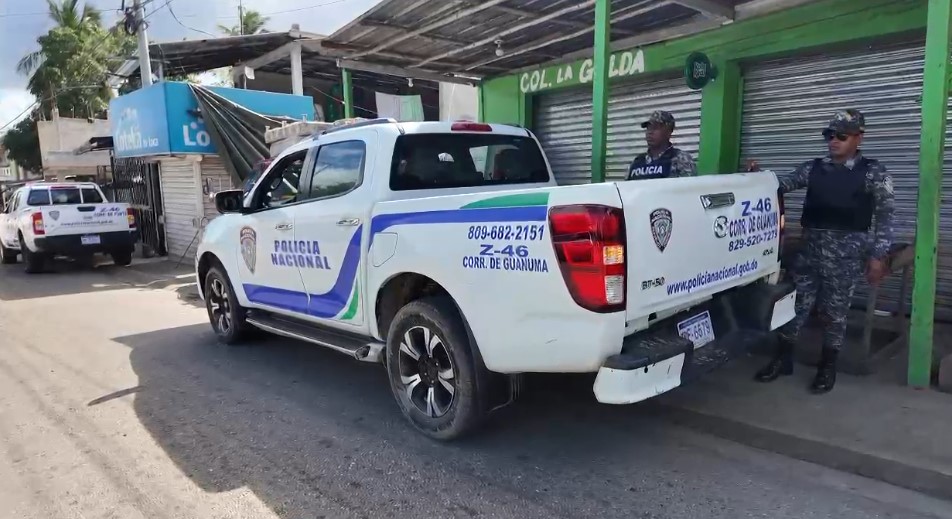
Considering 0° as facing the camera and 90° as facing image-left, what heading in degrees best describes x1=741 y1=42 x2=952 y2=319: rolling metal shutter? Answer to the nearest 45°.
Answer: approximately 45°

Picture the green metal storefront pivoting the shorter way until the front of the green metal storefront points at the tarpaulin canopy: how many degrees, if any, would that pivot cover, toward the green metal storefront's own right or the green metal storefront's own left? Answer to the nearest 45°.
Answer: approximately 45° to the green metal storefront's own right

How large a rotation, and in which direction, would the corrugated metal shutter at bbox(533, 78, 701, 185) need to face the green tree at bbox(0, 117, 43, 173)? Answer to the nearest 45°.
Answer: approximately 90° to its right

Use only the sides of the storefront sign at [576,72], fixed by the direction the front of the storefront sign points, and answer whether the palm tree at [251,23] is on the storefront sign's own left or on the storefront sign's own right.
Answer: on the storefront sign's own right

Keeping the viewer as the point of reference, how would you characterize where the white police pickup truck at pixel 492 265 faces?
facing away from the viewer and to the left of the viewer

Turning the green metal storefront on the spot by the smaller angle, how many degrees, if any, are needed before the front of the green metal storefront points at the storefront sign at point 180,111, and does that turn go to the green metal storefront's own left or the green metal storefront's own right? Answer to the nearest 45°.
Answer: approximately 45° to the green metal storefront's own right

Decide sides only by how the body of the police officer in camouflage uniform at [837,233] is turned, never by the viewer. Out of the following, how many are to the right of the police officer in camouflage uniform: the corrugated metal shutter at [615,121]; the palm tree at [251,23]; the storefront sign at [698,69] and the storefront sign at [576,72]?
4

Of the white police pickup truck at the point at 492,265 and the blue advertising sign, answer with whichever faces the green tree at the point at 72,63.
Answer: the white police pickup truck

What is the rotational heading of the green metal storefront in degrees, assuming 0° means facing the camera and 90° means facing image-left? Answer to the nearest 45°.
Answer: approximately 45°

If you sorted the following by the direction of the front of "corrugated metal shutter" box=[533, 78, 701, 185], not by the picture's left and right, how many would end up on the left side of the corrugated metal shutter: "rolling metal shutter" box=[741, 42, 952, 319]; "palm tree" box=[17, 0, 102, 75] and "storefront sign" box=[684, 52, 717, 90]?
2

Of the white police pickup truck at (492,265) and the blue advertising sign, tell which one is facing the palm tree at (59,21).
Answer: the white police pickup truck

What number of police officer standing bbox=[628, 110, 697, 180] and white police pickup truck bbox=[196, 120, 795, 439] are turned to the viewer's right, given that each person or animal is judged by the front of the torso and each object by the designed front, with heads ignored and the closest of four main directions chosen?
0

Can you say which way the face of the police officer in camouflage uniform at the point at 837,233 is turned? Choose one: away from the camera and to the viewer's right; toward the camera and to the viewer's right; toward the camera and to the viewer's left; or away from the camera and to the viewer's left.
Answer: toward the camera and to the viewer's left

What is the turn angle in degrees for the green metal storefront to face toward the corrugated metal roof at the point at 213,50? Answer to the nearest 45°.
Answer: approximately 90° to its right

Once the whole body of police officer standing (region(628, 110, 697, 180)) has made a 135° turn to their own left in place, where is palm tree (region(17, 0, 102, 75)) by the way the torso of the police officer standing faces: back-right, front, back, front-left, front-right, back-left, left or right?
back-left
